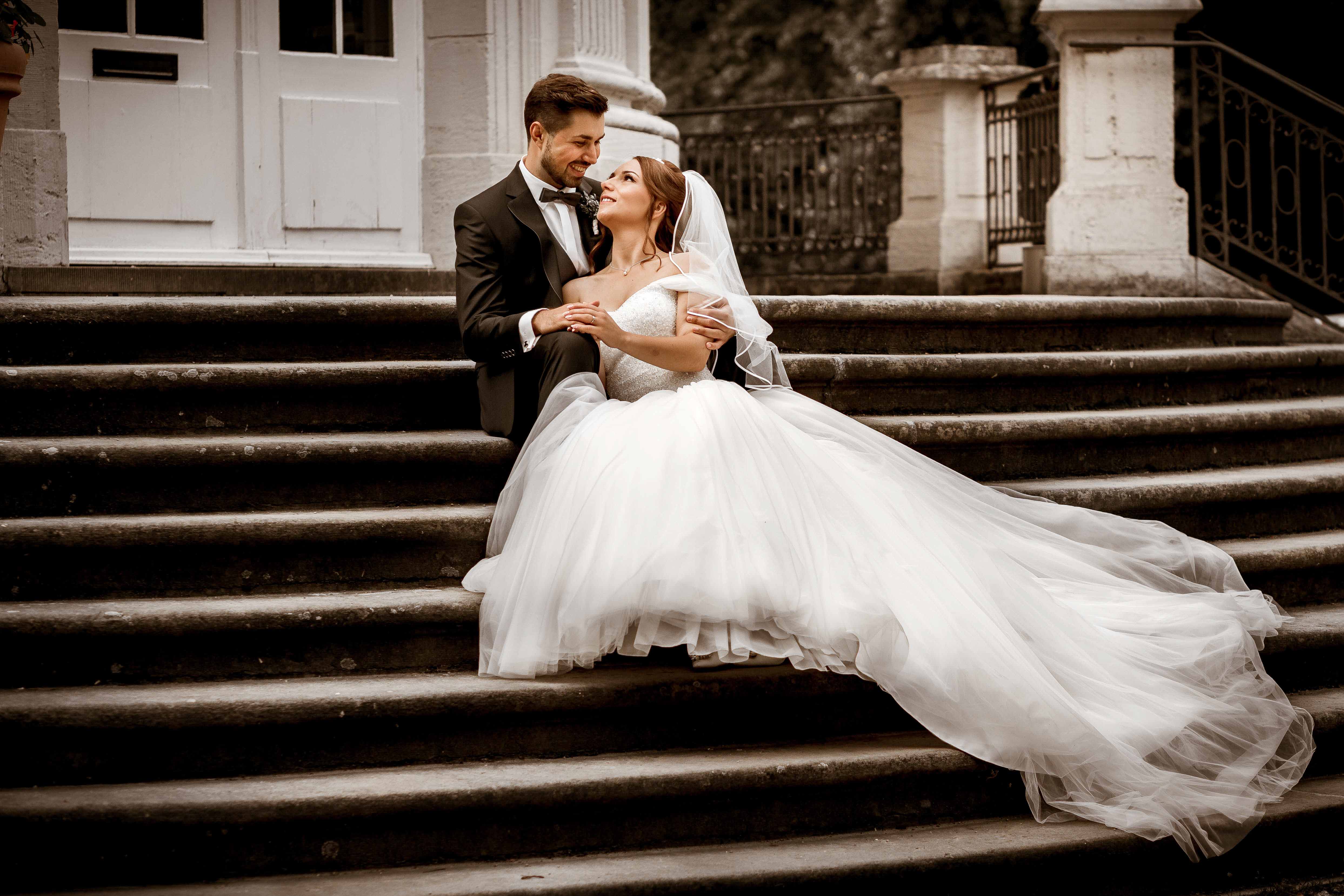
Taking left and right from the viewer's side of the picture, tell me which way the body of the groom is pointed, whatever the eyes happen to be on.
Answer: facing the viewer and to the right of the viewer

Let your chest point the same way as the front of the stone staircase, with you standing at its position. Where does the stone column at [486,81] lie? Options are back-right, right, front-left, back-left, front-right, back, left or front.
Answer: back

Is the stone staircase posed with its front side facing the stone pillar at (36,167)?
no

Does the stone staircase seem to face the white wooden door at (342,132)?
no

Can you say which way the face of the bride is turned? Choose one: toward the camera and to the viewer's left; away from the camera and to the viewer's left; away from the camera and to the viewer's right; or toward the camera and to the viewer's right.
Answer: toward the camera and to the viewer's left

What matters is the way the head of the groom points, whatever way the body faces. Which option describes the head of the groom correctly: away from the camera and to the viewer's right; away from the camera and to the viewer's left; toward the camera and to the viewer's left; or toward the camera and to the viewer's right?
toward the camera and to the viewer's right

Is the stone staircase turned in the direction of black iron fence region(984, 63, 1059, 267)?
no

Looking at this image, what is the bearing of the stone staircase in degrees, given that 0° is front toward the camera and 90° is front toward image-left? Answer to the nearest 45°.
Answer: approximately 0°

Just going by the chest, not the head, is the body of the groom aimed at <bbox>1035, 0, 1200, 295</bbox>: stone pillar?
no
